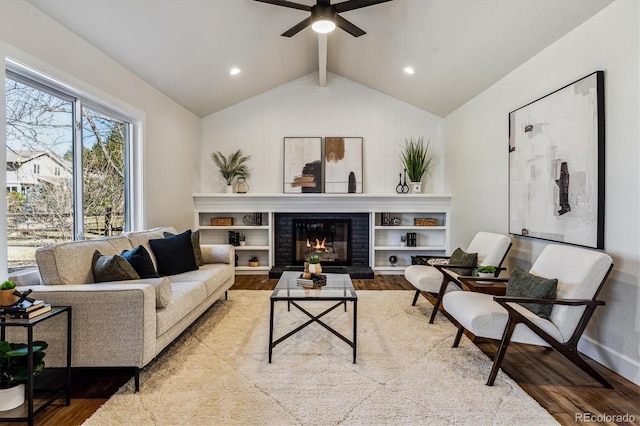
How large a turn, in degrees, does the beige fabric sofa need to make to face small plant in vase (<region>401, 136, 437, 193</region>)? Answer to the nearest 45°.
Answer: approximately 45° to its left

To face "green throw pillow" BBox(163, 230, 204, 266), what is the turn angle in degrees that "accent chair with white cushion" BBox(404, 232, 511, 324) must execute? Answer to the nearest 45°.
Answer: approximately 45° to its right

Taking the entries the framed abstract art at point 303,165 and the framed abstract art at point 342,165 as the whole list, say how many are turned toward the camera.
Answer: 2

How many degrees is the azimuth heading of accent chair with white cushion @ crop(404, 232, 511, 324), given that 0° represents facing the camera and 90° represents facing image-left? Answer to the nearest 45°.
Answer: approximately 45°

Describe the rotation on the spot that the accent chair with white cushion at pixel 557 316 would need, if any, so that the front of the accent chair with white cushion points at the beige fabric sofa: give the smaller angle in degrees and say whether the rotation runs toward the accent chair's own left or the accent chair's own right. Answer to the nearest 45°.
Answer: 0° — it already faces it

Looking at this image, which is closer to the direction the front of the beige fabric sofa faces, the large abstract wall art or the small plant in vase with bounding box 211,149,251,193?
the large abstract wall art

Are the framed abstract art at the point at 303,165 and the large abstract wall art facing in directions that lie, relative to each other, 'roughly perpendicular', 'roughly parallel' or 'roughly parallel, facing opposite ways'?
roughly perpendicular

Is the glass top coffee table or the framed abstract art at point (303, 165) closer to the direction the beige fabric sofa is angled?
the glass top coffee table

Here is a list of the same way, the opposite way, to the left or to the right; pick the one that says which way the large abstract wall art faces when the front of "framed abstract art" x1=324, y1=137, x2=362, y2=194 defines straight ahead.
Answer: to the right

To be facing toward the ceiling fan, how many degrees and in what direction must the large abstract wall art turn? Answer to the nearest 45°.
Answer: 0° — it already faces it

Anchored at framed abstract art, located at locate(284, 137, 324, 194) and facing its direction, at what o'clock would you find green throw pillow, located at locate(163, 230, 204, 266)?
The green throw pillow is roughly at 1 o'clock from the framed abstract art.

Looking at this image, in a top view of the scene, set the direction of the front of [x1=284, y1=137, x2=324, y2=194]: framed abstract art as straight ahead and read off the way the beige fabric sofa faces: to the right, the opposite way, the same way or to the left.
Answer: to the left
